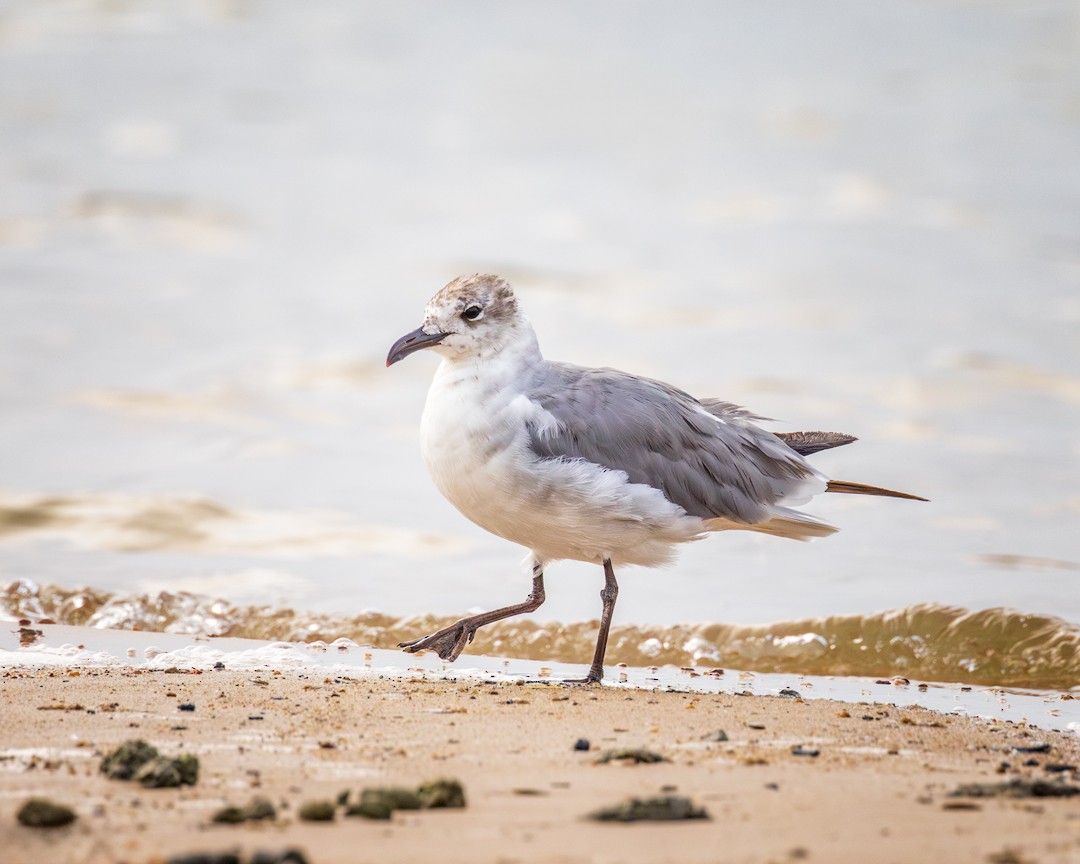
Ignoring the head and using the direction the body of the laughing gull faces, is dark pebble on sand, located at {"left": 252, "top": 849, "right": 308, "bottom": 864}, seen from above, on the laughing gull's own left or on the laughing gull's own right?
on the laughing gull's own left

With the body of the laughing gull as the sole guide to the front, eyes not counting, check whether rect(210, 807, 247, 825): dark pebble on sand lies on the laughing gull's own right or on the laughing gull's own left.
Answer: on the laughing gull's own left

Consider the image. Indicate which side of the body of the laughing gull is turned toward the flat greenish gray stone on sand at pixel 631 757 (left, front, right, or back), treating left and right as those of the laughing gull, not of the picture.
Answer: left

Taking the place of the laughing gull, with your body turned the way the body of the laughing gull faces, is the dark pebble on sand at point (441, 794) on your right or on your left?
on your left

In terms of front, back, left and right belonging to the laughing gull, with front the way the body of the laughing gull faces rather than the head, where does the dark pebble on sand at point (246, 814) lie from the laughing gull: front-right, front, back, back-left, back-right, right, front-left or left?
left

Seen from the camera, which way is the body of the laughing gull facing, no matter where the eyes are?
to the viewer's left

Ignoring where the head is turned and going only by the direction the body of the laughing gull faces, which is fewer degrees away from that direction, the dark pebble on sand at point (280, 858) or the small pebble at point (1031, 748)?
the dark pebble on sand

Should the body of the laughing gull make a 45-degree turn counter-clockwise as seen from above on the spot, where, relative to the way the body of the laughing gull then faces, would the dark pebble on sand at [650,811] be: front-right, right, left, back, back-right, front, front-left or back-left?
front-left

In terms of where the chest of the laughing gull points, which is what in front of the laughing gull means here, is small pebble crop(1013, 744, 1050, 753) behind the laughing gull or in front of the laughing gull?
behind

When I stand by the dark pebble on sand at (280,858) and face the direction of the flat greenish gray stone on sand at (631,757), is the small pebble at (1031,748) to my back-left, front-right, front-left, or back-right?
front-right
